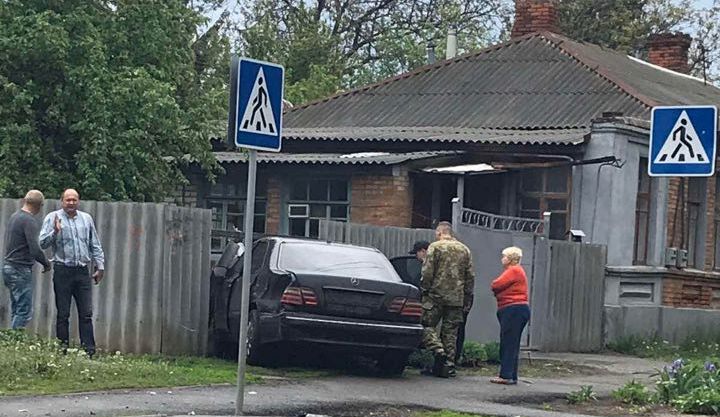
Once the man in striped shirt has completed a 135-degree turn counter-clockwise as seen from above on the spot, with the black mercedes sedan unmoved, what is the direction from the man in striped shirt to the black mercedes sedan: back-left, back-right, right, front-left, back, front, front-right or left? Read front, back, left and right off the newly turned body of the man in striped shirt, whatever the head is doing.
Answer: front-right

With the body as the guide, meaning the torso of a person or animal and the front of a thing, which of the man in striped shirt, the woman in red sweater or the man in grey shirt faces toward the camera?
the man in striped shirt

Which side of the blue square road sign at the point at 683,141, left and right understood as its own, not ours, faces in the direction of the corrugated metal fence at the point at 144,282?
right

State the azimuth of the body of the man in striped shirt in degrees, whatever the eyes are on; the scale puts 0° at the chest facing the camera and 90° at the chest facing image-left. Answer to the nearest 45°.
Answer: approximately 0°

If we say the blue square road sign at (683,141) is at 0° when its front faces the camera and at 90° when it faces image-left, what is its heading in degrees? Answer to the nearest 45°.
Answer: approximately 0°

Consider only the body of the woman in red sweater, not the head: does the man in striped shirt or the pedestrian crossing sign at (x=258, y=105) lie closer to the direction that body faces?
the man in striped shirt

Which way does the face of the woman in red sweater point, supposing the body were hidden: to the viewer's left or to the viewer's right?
to the viewer's left

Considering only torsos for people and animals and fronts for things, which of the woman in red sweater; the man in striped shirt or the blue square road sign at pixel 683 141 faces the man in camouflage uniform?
the woman in red sweater

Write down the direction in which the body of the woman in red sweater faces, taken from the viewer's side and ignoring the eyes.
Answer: to the viewer's left

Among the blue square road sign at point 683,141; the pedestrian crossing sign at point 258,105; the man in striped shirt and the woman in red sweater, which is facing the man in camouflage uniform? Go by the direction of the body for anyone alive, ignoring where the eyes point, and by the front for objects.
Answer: the woman in red sweater

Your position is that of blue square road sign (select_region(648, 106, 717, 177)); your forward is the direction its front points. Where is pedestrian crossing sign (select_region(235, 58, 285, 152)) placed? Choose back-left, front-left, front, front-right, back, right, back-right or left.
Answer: front-right
